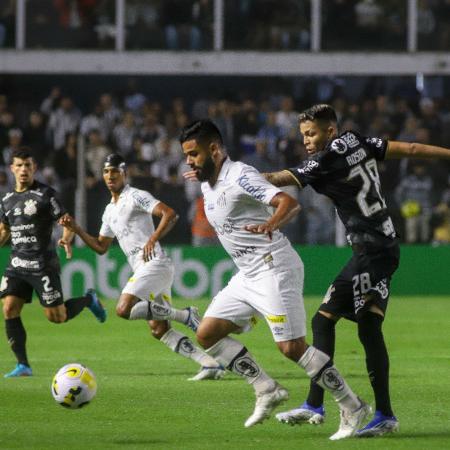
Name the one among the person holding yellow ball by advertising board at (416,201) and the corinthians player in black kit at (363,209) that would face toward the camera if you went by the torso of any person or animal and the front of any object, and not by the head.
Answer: the person holding yellow ball by advertising board

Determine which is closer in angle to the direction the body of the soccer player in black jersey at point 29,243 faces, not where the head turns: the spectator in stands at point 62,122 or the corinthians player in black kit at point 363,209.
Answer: the corinthians player in black kit

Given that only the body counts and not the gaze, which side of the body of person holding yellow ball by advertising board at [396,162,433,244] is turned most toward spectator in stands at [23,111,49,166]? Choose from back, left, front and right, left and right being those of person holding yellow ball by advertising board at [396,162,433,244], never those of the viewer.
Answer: right

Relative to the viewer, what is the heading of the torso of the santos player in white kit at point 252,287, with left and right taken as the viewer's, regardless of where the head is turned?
facing the viewer and to the left of the viewer

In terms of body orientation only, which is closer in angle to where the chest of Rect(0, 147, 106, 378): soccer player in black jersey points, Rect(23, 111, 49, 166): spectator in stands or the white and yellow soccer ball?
the white and yellow soccer ball

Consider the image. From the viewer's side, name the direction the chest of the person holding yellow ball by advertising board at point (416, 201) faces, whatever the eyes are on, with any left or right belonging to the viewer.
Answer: facing the viewer

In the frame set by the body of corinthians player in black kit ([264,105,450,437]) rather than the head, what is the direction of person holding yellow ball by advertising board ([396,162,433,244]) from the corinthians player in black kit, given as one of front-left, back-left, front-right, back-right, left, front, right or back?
front-right

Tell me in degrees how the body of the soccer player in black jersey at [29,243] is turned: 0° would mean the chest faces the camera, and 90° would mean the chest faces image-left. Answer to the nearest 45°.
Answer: approximately 45°

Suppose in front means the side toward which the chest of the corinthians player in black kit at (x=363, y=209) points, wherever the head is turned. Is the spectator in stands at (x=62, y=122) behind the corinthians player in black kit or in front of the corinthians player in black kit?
in front

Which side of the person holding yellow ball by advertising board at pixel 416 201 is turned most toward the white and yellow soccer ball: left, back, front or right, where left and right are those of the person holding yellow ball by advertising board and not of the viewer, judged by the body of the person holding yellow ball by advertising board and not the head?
front

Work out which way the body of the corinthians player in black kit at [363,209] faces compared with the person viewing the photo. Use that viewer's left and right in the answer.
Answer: facing away from the viewer and to the left of the viewer
